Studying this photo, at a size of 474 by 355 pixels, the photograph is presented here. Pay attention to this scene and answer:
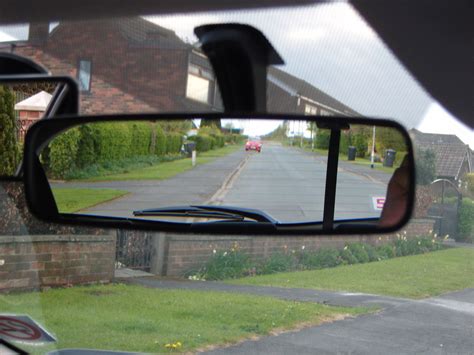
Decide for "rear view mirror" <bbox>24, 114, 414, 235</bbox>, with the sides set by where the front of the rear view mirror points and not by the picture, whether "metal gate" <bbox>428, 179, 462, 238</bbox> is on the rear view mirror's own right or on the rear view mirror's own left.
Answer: on the rear view mirror's own left

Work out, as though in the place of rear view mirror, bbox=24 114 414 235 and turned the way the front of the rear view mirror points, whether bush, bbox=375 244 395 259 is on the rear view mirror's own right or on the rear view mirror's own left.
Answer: on the rear view mirror's own left

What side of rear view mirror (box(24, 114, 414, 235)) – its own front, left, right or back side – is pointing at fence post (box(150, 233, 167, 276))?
back

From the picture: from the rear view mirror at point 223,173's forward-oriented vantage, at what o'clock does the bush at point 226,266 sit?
The bush is roughly at 6 o'clock from the rear view mirror.

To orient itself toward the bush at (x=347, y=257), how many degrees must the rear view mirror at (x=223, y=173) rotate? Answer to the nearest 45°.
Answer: approximately 135° to its left

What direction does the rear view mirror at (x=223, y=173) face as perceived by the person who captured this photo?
facing the viewer

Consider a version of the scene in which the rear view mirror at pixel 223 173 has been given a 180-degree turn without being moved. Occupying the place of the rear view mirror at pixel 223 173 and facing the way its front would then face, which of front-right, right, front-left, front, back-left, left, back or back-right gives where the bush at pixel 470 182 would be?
right
